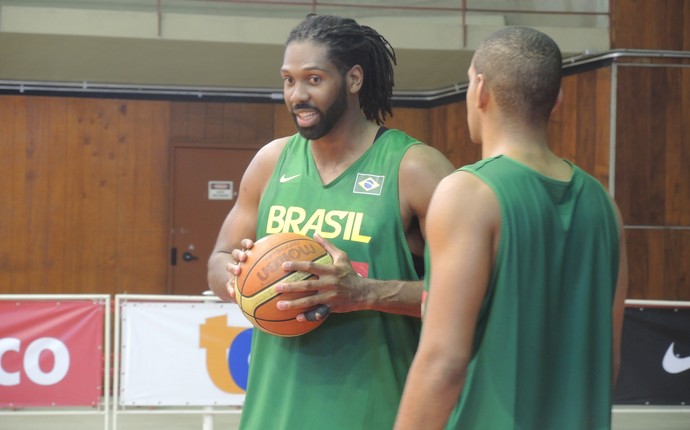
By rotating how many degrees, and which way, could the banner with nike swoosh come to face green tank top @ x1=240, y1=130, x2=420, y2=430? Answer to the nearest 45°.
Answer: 0° — it already faces it

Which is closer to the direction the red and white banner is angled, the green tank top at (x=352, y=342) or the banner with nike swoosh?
the green tank top

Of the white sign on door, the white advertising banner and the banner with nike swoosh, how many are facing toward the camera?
3

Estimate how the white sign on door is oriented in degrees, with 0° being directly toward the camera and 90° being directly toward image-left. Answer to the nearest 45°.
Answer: approximately 0°

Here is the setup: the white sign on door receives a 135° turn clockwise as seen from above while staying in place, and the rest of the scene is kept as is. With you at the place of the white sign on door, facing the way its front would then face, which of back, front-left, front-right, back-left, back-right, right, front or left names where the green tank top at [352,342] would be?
back-left

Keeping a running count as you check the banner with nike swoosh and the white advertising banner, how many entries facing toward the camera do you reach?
2

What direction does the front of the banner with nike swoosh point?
toward the camera

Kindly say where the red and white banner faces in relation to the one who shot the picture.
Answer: facing the viewer

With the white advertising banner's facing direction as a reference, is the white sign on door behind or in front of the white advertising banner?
behind

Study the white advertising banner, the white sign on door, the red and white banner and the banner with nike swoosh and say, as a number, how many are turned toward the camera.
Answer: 4

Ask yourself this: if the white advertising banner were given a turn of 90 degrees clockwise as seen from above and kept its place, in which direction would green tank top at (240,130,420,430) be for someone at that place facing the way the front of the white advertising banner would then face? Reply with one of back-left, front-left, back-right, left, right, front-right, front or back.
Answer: left

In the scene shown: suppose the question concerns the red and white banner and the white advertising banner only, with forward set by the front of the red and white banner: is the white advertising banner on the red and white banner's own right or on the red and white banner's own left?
on the red and white banner's own left

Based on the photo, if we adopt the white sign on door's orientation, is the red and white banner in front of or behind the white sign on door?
in front
